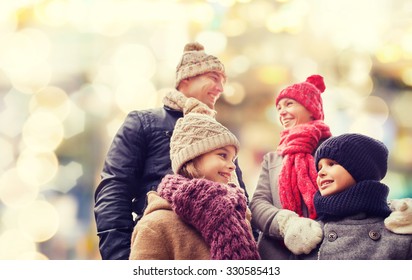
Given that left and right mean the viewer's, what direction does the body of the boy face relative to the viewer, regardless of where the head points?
facing the viewer and to the left of the viewer

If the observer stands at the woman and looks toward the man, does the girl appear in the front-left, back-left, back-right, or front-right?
front-left

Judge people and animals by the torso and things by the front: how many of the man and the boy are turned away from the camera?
0

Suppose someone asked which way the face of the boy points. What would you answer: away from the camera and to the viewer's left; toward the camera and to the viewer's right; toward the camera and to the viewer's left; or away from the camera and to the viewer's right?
toward the camera and to the viewer's left

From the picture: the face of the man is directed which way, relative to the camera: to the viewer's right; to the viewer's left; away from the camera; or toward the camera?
to the viewer's right

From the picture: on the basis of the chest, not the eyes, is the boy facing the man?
no

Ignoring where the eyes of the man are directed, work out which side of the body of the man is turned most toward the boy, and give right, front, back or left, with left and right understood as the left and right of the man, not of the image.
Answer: front

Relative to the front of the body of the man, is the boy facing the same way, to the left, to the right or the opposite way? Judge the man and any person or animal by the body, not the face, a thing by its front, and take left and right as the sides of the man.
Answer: to the right

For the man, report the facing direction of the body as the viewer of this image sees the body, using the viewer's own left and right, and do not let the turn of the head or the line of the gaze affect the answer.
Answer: facing the viewer and to the right of the viewer
